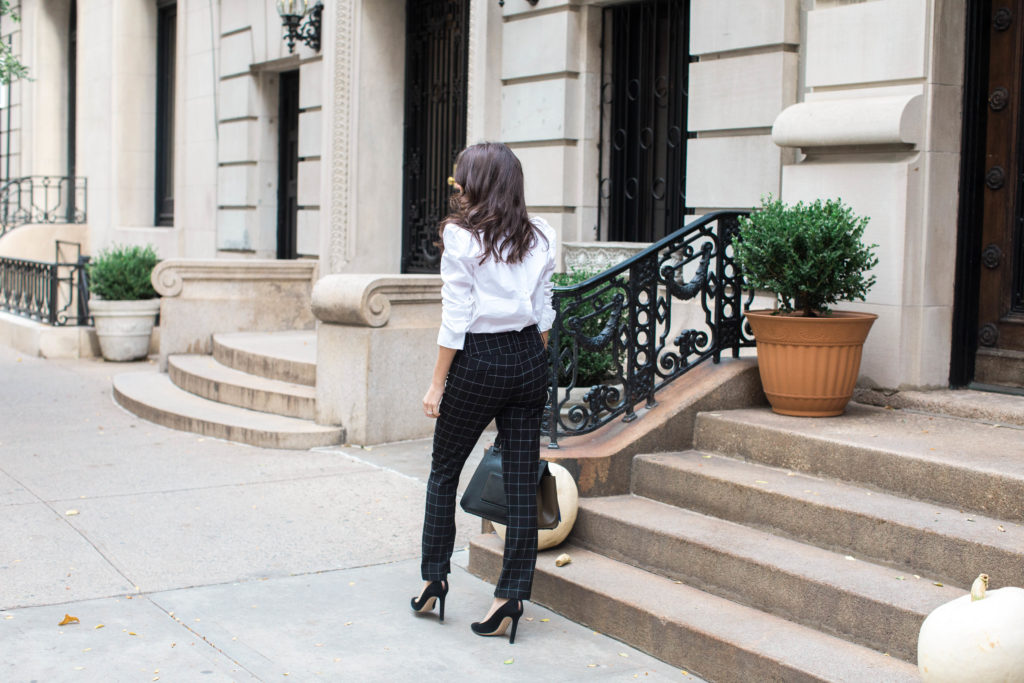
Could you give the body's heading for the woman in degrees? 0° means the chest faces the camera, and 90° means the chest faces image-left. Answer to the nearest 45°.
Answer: approximately 135°

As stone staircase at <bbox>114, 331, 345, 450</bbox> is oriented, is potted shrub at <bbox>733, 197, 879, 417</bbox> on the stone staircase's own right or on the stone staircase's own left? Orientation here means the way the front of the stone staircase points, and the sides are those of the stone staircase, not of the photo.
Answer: on the stone staircase's own left

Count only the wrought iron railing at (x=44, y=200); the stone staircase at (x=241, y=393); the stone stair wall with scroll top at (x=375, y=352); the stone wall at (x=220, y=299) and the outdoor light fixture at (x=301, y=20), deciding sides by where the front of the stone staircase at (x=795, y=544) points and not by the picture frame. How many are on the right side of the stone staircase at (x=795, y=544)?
5

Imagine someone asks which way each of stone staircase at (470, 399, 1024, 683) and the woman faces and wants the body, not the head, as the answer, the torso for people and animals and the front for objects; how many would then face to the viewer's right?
0

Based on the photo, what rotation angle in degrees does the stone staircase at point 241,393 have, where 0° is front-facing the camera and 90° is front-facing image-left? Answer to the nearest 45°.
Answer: approximately 45°

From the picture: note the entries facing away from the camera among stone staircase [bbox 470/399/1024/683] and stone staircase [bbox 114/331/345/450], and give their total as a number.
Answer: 0

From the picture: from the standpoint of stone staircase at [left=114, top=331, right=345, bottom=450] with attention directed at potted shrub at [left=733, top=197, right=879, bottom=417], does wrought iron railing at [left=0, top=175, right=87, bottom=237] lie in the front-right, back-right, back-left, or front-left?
back-left

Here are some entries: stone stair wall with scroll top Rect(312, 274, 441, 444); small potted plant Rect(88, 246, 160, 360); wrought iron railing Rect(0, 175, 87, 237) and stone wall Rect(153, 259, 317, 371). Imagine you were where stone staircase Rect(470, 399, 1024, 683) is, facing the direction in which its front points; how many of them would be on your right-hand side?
4

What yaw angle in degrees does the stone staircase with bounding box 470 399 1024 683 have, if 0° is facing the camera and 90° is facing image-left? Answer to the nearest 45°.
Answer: approximately 45°

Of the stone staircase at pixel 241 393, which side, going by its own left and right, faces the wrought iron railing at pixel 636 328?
left

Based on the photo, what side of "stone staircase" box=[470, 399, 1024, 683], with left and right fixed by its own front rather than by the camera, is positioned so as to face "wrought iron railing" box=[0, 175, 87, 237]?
right
